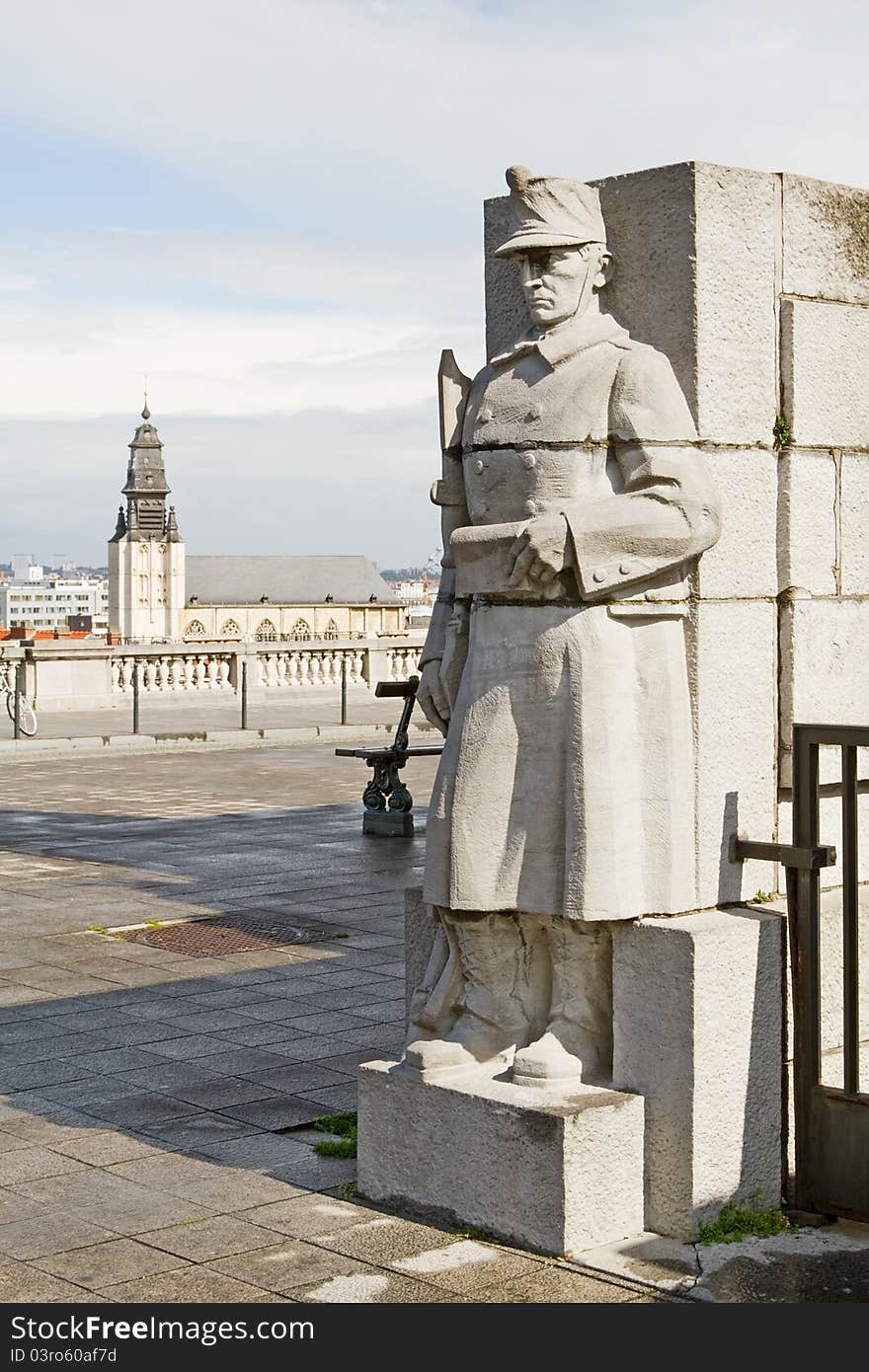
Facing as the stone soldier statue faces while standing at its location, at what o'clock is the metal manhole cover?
The metal manhole cover is roughly at 4 o'clock from the stone soldier statue.

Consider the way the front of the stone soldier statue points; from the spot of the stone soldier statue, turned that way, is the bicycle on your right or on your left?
on your right
